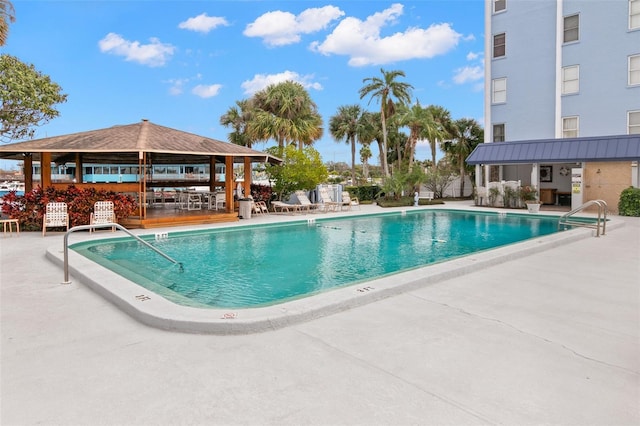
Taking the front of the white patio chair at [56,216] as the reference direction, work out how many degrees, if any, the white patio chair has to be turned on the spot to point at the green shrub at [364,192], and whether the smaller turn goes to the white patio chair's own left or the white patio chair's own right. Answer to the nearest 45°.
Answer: approximately 135° to the white patio chair's own left

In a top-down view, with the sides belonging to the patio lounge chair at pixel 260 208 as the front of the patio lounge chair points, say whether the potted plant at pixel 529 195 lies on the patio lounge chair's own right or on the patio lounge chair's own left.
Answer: on the patio lounge chair's own left

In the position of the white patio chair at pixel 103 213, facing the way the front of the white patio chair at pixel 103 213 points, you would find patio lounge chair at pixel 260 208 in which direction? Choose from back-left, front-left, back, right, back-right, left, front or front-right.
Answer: back-left

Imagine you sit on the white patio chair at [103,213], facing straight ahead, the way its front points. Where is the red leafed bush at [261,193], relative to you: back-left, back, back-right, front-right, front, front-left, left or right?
back-left

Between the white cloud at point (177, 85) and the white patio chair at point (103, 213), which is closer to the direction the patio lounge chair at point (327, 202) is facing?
the white patio chair

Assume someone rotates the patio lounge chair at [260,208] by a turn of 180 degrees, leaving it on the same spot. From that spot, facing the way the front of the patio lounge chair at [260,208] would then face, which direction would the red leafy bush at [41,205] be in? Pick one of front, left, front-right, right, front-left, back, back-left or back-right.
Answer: left

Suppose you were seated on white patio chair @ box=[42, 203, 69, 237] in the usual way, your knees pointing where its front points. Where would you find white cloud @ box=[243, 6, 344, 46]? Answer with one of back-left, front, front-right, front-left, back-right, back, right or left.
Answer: back-left

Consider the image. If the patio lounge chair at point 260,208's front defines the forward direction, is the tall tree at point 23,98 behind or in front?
behind

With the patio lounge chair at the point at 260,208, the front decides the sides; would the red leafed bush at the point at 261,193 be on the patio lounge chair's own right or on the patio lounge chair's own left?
on the patio lounge chair's own left

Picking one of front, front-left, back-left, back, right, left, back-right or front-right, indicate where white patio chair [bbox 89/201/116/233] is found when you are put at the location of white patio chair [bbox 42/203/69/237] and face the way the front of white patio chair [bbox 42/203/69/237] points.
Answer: left

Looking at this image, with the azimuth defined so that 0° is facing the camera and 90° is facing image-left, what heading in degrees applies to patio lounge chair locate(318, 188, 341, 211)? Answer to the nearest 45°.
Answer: approximately 315°

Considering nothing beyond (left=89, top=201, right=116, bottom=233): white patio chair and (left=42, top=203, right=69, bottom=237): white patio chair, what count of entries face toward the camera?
2

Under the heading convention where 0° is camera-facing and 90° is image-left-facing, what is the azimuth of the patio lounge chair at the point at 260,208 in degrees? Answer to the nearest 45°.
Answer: approximately 315°
